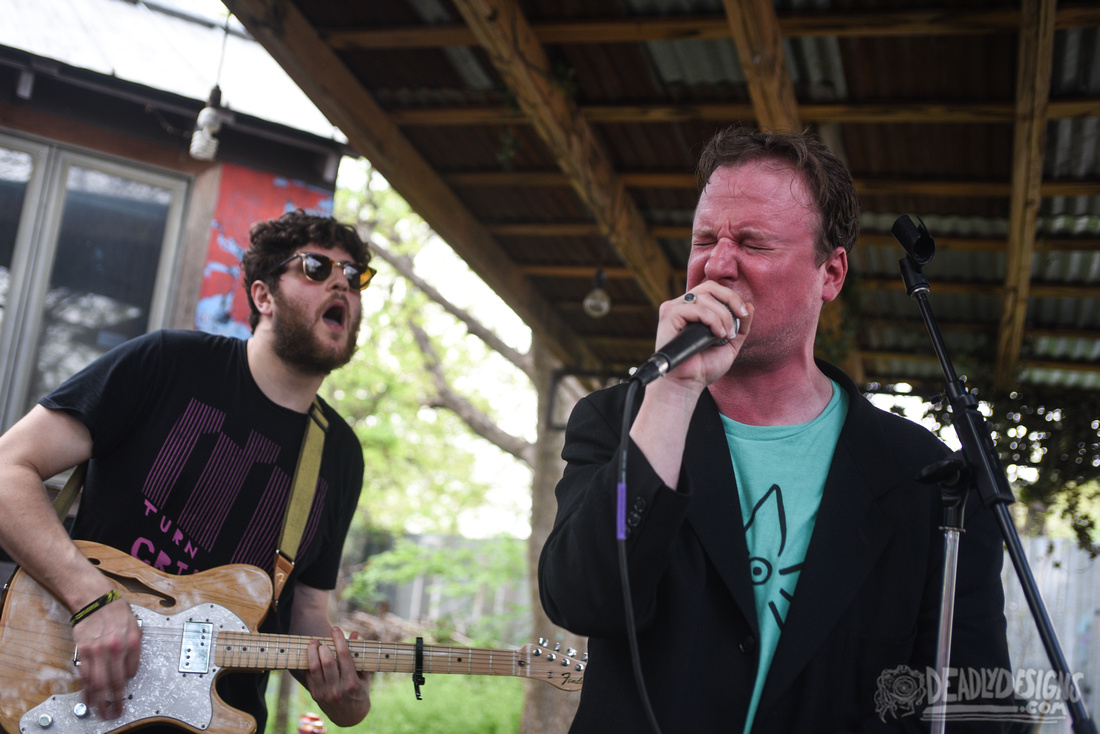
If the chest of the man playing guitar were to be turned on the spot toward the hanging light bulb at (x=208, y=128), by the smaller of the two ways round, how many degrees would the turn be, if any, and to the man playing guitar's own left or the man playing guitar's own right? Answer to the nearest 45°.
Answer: approximately 135° to the man playing guitar's own left

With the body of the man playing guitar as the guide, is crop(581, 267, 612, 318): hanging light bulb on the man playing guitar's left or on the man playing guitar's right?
on the man playing guitar's left

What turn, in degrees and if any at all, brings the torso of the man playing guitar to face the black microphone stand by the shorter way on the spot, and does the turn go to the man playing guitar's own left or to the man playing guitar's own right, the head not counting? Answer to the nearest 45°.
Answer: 0° — they already face it

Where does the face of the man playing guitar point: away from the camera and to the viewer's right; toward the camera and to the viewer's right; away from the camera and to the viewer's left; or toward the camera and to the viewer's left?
toward the camera and to the viewer's right
